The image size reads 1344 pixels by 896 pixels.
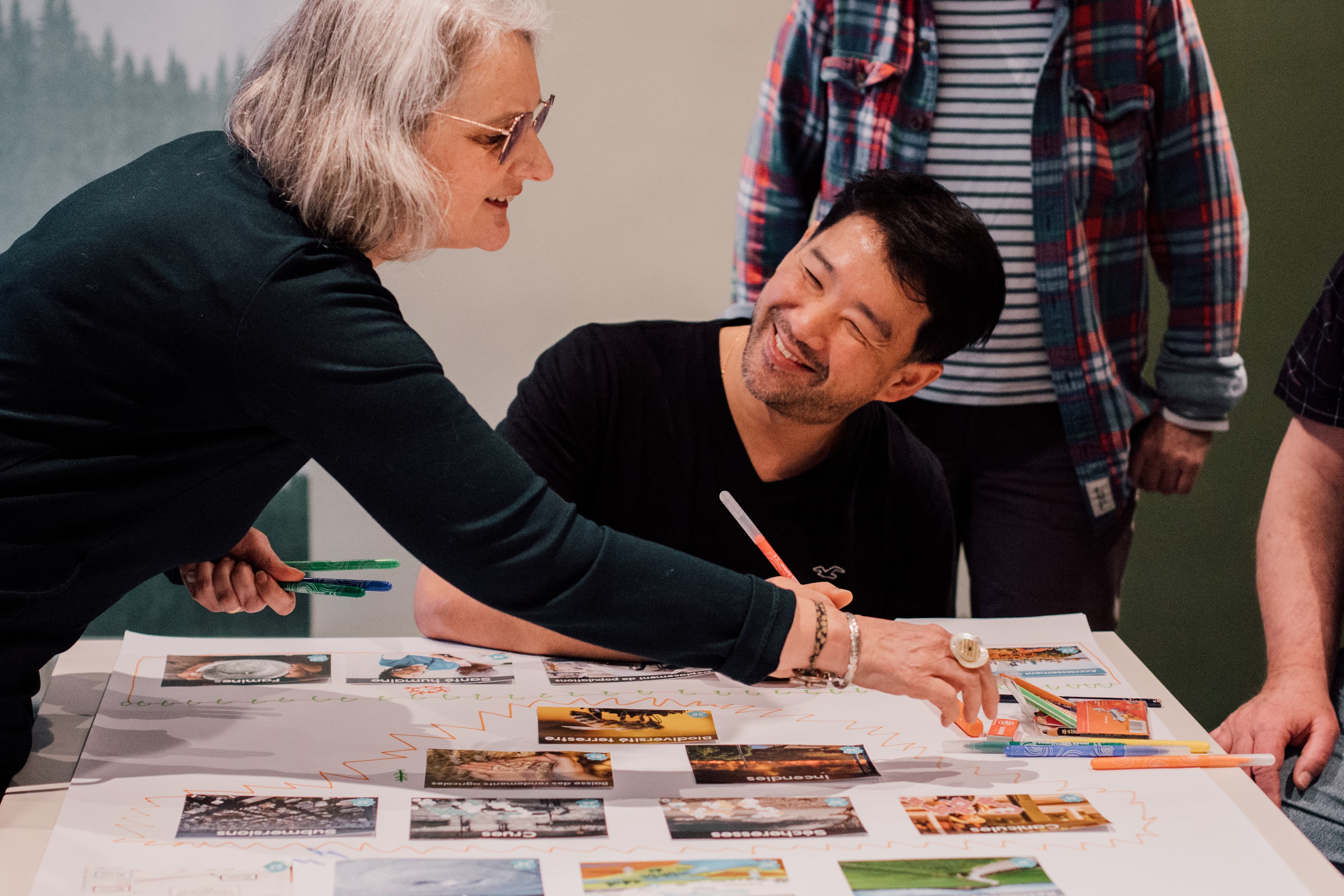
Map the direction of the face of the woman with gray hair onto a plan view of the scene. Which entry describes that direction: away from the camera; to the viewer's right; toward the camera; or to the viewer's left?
to the viewer's right

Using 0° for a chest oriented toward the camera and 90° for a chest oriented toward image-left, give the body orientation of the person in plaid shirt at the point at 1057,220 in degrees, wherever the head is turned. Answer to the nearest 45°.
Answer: approximately 0°

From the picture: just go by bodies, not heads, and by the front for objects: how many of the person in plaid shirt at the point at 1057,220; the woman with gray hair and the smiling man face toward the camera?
2

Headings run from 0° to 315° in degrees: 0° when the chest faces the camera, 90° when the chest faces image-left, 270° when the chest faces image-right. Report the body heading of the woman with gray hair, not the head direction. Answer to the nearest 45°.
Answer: approximately 270°

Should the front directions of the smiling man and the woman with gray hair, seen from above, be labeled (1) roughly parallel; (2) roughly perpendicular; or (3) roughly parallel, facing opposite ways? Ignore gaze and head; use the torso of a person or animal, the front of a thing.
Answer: roughly perpendicular

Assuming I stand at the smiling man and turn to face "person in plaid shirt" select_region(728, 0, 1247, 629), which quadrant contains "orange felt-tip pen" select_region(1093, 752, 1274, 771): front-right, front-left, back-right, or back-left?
back-right
